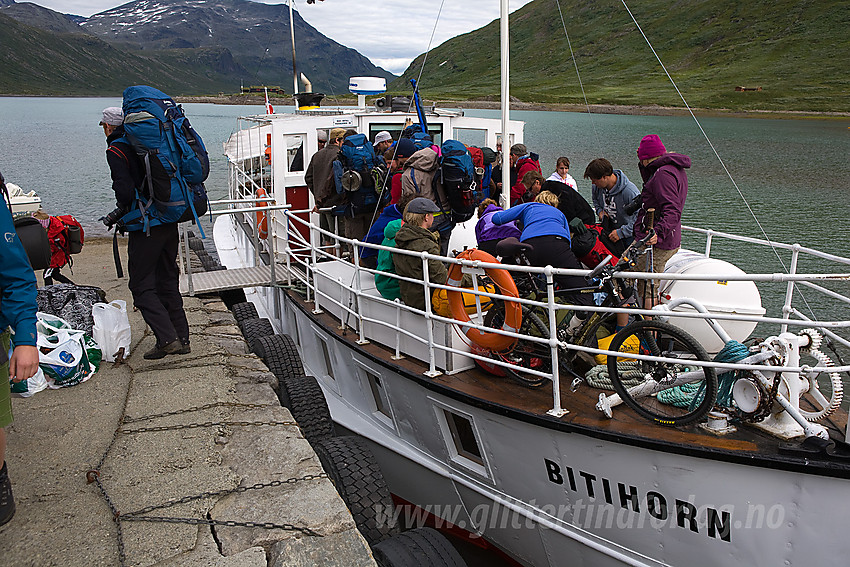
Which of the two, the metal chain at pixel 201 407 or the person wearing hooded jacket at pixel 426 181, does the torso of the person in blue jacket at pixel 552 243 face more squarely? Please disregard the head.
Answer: the person wearing hooded jacket

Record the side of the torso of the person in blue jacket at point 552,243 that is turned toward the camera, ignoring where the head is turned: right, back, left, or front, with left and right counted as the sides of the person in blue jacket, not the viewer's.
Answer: back

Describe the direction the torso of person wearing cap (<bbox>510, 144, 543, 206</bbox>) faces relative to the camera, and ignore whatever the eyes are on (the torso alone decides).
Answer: to the viewer's left

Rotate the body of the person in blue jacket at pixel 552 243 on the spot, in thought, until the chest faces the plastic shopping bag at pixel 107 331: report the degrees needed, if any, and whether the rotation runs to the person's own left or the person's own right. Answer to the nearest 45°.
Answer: approximately 90° to the person's own left

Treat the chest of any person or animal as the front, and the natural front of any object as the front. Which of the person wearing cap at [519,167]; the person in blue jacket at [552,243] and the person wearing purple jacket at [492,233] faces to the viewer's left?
the person wearing cap

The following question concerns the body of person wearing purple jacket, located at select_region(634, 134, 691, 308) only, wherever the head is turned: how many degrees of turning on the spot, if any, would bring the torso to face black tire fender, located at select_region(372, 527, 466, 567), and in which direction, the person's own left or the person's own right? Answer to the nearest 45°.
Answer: approximately 45° to the person's own left

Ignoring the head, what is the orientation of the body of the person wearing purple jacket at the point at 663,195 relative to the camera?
to the viewer's left

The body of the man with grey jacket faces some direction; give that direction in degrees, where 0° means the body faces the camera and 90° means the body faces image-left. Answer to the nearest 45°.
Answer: approximately 45°

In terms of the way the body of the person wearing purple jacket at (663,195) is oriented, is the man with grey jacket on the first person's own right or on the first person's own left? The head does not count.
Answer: on the first person's own right

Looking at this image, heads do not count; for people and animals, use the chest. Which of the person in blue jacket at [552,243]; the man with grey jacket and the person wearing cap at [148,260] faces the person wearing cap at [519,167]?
the person in blue jacket
